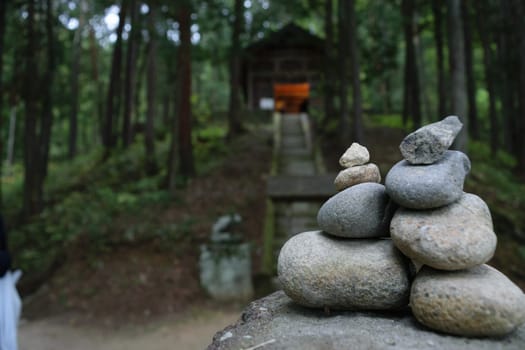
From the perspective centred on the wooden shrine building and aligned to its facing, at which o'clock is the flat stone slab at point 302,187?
The flat stone slab is roughly at 12 o'clock from the wooden shrine building.

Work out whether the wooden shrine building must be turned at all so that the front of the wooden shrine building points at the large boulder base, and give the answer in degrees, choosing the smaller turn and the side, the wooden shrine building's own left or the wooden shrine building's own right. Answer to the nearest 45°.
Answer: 0° — it already faces it

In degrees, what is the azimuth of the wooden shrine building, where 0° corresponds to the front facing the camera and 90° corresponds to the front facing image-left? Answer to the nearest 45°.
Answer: approximately 0°

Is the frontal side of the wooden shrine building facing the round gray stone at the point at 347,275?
yes

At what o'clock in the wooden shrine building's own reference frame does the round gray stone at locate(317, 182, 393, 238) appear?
The round gray stone is roughly at 12 o'clock from the wooden shrine building.

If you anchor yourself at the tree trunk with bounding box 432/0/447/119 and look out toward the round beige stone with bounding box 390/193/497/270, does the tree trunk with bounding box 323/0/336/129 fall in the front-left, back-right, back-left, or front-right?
back-right

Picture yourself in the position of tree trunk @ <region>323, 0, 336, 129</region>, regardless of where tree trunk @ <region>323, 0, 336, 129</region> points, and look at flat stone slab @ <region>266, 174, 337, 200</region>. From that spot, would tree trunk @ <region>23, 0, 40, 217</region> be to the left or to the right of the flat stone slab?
right

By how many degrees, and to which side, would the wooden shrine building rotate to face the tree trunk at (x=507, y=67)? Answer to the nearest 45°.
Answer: approximately 45° to its left
